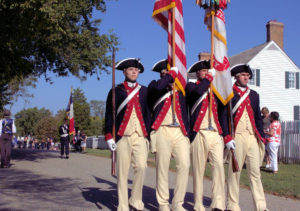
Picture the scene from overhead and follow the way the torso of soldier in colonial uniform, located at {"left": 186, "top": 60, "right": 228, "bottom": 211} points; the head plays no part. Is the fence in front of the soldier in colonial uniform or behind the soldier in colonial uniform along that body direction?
behind

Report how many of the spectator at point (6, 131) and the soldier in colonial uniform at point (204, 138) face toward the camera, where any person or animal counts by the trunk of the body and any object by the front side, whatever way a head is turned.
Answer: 1

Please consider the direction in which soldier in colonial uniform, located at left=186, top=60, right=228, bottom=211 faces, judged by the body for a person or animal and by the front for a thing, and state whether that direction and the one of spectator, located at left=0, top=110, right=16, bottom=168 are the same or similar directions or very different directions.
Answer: very different directions

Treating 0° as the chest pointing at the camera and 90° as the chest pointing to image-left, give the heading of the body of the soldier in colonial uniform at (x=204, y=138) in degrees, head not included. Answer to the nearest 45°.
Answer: approximately 0°

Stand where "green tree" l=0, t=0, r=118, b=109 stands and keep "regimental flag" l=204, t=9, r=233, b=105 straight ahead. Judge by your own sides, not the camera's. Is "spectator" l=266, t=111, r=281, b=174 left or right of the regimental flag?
left
